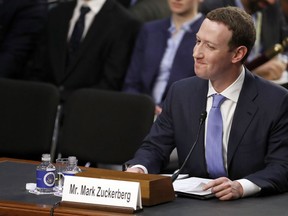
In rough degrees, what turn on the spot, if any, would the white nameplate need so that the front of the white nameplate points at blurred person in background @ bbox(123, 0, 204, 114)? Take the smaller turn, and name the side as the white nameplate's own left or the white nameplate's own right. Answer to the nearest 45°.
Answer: approximately 180°

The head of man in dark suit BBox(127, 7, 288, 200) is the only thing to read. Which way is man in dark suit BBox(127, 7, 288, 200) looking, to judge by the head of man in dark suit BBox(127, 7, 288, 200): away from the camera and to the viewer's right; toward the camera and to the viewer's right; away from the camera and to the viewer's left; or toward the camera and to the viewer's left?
toward the camera and to the viewer's left

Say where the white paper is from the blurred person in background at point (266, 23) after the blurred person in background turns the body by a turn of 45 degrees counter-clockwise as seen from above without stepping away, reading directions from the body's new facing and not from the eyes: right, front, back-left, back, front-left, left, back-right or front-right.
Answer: front

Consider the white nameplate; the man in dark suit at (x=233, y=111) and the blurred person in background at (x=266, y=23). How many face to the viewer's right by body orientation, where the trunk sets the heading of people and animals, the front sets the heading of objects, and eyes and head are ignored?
0

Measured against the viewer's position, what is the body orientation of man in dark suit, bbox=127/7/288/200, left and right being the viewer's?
facing the viewer and to the left of the viewer

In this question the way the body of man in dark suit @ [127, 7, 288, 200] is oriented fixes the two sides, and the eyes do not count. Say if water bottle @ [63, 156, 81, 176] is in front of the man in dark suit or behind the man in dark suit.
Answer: in front

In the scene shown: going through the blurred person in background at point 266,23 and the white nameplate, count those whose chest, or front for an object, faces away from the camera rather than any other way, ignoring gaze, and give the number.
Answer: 0

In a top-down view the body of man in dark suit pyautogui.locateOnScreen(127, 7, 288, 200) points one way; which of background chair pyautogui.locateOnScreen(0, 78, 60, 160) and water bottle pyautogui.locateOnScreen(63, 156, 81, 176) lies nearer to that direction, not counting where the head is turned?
the water bottle

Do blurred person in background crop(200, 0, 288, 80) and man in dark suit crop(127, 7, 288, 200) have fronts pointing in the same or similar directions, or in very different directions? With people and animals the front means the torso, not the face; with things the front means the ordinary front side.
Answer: same or similar directions

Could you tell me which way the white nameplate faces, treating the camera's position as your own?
facing the viewer

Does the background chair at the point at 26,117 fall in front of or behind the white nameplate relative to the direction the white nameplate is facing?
behind
